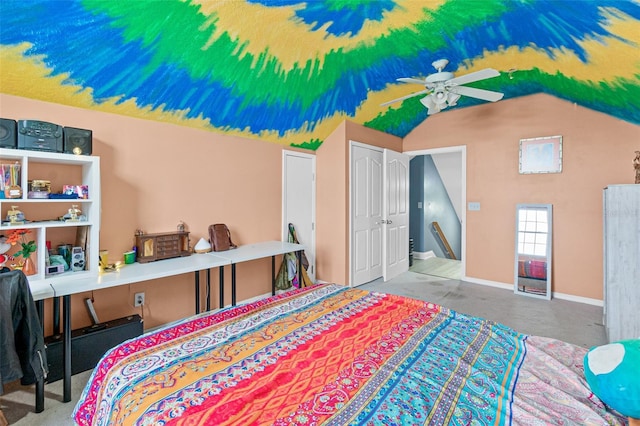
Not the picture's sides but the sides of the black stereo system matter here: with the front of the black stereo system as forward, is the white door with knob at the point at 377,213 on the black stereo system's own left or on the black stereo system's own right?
on the black stereo system's own left

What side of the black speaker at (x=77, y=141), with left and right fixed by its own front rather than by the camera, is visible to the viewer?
front

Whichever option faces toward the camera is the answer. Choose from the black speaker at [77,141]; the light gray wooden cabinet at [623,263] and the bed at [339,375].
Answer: the black speaker

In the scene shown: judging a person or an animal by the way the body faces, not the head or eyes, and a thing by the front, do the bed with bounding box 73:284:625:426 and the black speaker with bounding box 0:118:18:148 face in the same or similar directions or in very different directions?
very different directions

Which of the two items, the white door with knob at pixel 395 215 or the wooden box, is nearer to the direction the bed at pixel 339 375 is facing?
the wooden box

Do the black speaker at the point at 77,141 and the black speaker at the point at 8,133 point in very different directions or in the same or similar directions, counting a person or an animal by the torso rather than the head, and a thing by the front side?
same or similar directions

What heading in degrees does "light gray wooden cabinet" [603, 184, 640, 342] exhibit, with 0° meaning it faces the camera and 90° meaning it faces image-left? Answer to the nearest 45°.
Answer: approximately 90°

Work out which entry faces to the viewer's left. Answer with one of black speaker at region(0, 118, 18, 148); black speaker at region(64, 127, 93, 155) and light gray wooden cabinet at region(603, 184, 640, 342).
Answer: the light gray wooden cabinet

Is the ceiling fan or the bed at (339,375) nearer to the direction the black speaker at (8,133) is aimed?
the bed

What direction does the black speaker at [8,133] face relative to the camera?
toward the camera

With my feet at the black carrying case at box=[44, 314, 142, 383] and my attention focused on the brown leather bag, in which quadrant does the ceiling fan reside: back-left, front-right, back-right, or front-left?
front-right

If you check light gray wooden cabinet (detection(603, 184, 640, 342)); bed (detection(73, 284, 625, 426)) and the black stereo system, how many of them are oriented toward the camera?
1
